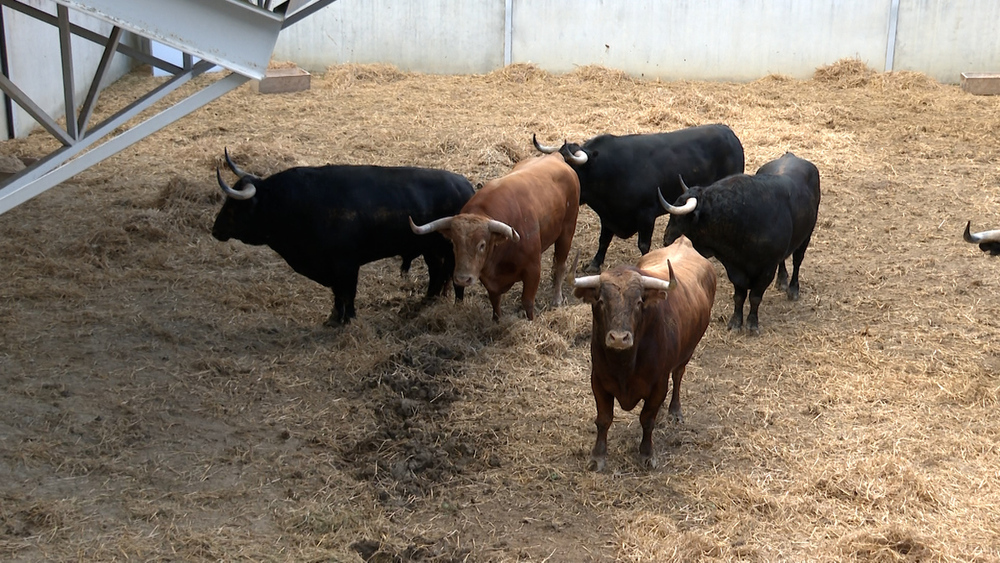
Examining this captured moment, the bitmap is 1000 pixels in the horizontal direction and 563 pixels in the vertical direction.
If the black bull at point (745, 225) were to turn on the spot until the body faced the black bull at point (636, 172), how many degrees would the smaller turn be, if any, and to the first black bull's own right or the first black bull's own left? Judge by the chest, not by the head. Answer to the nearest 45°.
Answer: approximately 90° to the first black bull's own right

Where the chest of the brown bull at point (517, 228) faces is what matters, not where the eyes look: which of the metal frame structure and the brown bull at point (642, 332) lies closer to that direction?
the metal frame structure

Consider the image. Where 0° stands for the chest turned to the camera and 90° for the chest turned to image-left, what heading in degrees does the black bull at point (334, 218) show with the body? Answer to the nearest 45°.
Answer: approximately 90°

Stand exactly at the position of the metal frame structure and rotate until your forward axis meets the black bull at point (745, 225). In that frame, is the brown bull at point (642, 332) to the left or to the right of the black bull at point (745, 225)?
right

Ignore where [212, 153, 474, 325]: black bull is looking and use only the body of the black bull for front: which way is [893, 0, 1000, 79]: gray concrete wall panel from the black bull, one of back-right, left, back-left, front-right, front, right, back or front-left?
back-right

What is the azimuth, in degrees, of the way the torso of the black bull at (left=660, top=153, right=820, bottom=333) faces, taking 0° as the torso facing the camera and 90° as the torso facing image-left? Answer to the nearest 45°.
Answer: approximately 45°

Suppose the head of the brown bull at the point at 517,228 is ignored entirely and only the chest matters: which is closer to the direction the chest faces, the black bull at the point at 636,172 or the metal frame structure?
the metal frame structure

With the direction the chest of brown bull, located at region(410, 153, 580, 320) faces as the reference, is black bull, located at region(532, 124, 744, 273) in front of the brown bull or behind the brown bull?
behind

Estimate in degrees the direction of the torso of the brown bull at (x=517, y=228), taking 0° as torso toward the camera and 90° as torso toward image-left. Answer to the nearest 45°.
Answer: approximately 45°
